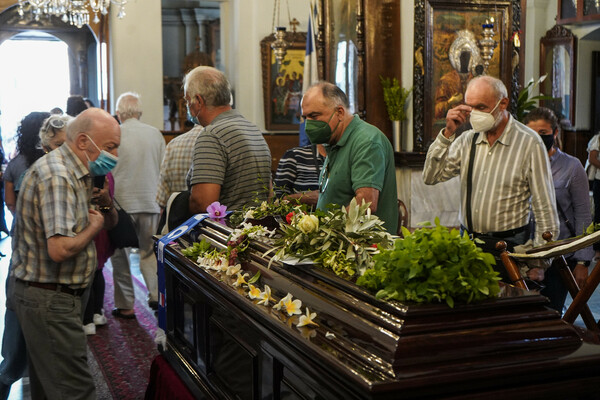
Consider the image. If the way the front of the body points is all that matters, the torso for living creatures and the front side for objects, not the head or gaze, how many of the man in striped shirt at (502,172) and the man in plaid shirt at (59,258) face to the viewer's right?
1

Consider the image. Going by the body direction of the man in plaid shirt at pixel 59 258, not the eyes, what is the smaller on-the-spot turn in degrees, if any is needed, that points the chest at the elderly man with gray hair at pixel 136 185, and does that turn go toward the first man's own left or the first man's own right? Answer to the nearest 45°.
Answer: approximately 90° to the first man's own left

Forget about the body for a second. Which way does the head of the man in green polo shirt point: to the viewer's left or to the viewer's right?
to the viewer's left

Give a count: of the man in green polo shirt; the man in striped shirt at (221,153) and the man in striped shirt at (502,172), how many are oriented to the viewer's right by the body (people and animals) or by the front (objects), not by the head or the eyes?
0

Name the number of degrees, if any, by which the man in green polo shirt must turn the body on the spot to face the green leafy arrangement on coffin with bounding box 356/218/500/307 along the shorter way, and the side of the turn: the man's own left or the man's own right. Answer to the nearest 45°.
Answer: approximately 90° to the man's own left

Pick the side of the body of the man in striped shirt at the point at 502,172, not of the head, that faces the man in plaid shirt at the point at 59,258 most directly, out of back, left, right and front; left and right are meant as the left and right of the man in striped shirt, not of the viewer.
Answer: front

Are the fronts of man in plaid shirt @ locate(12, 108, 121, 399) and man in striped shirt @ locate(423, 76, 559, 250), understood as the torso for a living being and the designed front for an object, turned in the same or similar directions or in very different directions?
very different directions

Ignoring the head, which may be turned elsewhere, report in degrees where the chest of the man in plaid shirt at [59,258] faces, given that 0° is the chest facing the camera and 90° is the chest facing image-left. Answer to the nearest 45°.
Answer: approximately 270°

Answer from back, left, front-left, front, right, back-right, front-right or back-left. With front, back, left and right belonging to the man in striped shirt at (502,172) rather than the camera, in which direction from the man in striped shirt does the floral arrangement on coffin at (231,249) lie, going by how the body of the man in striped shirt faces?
front

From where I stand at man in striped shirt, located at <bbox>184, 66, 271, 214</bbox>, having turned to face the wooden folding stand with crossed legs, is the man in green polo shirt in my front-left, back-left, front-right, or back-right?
front-left

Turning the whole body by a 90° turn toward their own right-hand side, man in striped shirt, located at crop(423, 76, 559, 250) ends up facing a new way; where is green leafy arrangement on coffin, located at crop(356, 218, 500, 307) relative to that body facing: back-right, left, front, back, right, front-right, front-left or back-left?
back-left
